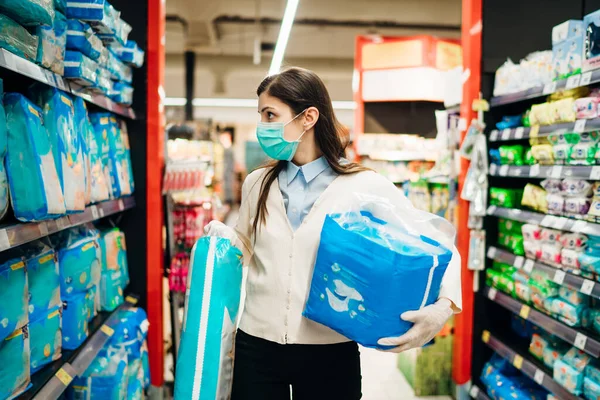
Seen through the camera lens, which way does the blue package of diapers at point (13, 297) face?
facing the viewer and to the right of the viewer

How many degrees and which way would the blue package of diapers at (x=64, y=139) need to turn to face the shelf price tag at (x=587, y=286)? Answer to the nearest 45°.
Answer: approximately 45° to its left

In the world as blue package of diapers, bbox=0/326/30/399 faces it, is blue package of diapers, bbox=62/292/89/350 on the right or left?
on its left

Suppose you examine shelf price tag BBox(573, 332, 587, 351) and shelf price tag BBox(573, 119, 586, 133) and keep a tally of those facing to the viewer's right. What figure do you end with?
0

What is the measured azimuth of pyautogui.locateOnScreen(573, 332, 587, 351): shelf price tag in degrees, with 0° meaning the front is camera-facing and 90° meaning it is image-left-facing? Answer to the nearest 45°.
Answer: approximately 45°

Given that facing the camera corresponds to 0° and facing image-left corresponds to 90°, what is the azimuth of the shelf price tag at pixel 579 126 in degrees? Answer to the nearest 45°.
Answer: approximately 45°

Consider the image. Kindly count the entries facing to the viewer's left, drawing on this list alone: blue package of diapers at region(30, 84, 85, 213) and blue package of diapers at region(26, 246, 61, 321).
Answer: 0

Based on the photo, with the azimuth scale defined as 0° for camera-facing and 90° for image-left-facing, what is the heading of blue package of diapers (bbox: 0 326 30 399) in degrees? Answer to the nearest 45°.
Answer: approximately 315°

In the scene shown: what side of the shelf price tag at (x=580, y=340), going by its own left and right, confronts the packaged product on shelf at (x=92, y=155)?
front

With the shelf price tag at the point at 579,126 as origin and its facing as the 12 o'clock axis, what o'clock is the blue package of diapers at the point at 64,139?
The blue package of diapers is roughly at 12 o'clock from the shelf price tag.
